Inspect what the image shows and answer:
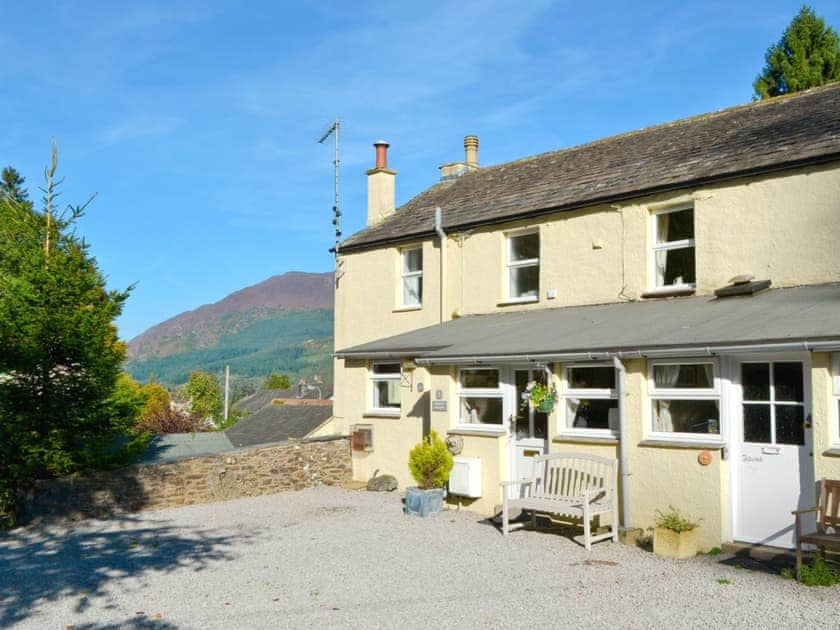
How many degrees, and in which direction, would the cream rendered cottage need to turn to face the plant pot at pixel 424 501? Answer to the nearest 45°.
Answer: approximately 45° to its right

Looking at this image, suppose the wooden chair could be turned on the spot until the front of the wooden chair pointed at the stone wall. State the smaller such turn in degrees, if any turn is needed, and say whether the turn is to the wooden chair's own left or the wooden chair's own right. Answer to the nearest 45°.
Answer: approximately 45° to the wooden chair's own right

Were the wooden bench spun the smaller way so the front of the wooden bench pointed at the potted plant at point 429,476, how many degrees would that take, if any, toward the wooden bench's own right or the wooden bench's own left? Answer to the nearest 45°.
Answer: approximately 90° to the wooden bench's own right

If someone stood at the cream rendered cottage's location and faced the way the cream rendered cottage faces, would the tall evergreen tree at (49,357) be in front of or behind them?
in front

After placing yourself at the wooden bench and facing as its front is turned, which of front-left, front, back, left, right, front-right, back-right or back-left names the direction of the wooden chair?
left

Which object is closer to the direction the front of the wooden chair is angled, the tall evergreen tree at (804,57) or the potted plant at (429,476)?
the potted plant

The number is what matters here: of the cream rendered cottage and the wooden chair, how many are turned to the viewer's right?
0

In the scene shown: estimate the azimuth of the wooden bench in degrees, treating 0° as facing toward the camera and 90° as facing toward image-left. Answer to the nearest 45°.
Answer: approximately 45°

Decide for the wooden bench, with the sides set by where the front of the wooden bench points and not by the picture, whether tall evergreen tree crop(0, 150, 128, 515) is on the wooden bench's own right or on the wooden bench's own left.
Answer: on the wooden bench's own right

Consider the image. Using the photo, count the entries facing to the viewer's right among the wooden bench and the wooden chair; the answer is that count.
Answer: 0

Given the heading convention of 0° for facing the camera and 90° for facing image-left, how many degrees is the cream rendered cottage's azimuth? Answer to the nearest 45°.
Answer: approximately 45°

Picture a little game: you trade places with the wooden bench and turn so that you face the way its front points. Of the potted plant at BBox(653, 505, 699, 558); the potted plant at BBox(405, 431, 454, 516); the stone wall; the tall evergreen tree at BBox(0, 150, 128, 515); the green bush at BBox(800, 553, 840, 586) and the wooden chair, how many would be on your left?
3

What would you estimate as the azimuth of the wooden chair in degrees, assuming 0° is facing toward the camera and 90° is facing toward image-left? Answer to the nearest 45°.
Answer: approximately 45°
